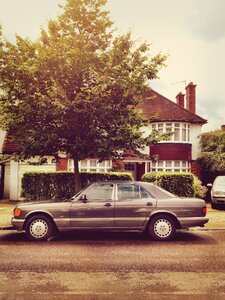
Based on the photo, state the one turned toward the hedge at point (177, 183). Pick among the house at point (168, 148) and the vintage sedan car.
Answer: the house

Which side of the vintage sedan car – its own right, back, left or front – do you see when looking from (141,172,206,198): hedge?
right

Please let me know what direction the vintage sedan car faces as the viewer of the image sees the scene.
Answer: facing to the left of the viewer

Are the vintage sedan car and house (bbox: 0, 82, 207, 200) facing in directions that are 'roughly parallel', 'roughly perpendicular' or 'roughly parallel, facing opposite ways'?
roughly perpendicular

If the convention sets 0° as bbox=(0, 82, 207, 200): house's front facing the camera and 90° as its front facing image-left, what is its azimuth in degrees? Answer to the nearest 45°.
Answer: approximately 0°

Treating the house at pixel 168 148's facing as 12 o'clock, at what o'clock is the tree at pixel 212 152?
The tree is roughly at 10 o'clock from the house.

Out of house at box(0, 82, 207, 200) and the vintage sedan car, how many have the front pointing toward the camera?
1

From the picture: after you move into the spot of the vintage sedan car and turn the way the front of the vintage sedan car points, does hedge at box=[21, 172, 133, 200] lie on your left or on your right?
on your right

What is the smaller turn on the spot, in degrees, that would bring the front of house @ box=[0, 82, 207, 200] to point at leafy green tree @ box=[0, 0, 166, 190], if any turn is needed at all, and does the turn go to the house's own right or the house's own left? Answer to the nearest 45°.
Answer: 0° — it already faces it

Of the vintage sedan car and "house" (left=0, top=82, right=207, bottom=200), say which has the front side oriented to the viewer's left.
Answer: the vintage sedan car
